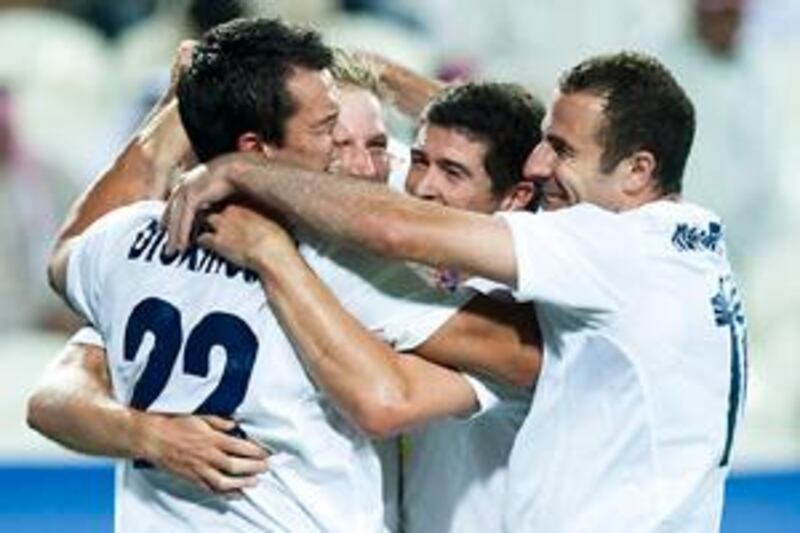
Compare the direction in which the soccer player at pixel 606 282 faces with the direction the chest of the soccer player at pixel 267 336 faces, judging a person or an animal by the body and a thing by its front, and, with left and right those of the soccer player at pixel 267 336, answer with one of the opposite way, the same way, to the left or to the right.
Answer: to the left

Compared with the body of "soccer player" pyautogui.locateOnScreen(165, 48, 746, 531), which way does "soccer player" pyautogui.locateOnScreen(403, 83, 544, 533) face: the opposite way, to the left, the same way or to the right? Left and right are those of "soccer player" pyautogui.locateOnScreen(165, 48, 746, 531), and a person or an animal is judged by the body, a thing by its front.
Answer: to the left

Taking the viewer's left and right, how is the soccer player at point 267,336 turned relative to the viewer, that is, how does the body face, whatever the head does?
facing away from the viewer and to the right of the viewer

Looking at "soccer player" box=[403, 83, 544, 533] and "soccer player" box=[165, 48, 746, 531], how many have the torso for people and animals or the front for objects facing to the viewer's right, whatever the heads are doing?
0

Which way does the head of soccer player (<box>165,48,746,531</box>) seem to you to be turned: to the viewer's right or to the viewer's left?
to the viewer's left

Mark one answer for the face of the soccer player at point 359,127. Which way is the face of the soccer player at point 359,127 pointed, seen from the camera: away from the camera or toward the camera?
toward the camera

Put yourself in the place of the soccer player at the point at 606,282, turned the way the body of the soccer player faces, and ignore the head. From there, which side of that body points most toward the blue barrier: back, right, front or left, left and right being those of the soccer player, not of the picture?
front

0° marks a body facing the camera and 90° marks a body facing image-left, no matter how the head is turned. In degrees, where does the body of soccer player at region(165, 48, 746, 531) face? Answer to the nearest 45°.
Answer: approximately 135°

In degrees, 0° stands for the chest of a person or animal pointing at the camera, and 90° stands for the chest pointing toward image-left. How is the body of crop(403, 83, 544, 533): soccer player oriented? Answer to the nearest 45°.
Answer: approximately 45°
